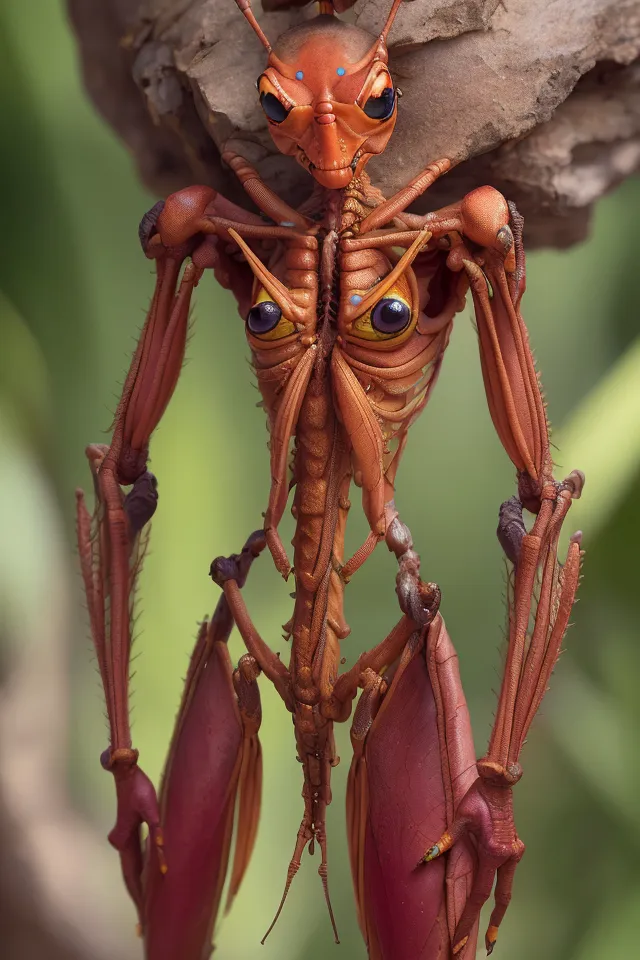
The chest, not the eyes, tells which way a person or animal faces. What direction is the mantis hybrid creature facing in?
toward the camera
